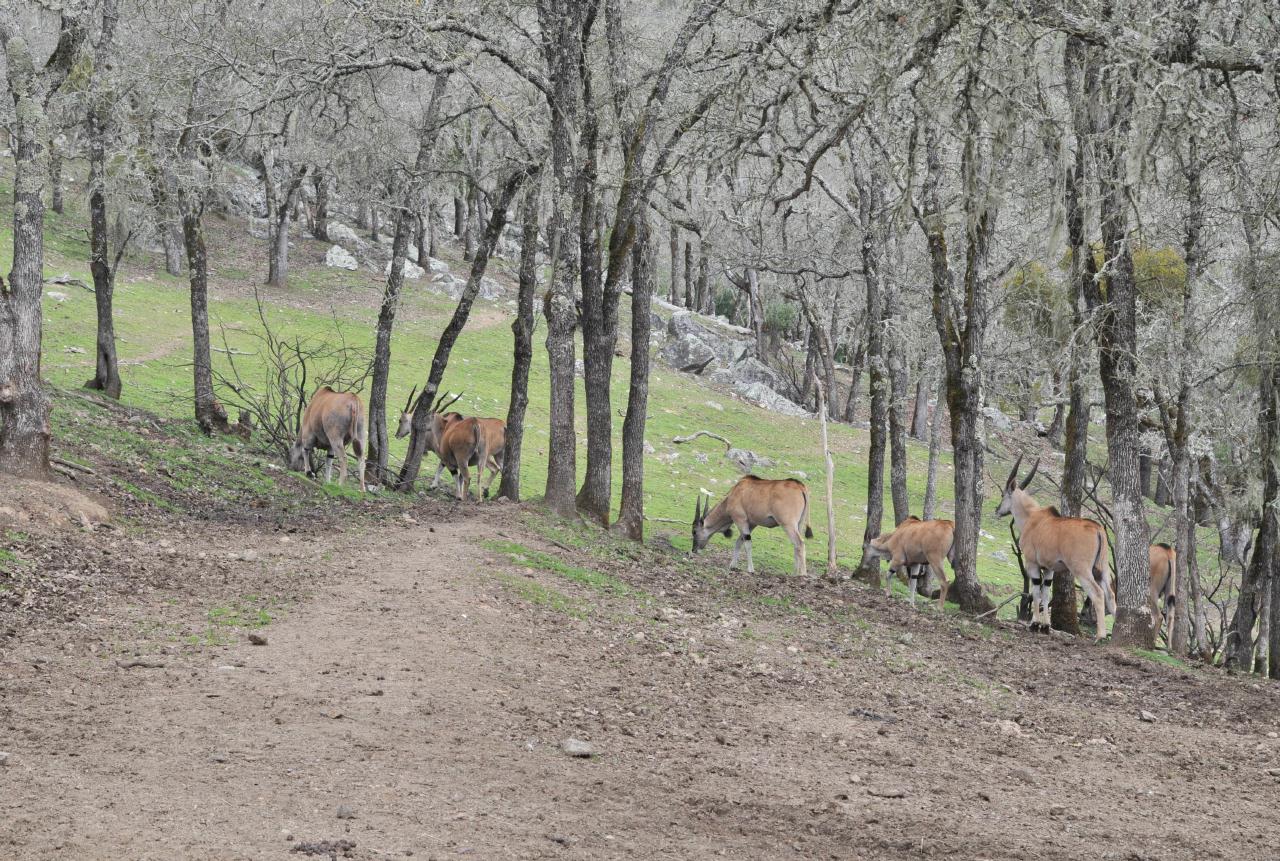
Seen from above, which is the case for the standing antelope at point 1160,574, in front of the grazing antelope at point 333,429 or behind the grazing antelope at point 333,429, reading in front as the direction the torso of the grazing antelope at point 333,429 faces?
behind

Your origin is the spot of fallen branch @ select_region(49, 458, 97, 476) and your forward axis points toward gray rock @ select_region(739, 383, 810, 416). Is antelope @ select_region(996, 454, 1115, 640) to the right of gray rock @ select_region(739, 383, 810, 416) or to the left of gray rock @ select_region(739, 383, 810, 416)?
right

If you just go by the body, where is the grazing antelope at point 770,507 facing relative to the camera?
to the viewer's left

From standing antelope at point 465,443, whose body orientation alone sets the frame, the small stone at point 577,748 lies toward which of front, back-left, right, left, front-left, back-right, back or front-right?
back-left

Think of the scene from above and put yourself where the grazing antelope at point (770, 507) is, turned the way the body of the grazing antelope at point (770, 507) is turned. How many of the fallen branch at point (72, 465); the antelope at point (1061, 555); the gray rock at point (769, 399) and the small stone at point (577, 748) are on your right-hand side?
1

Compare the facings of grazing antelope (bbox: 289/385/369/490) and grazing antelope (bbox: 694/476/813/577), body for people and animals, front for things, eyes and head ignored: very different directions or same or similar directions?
same or similar directions

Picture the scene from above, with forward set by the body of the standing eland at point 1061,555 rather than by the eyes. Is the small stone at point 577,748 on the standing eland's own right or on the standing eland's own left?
on the standing eland's own left

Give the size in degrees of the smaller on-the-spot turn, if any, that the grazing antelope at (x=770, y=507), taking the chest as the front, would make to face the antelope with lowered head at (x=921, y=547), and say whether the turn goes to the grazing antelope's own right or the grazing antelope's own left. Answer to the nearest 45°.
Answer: approximately 135° to the grazing antelope's own left

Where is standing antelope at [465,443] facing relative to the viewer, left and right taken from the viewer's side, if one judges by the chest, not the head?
facing away from the viewer and to the left of the viewer

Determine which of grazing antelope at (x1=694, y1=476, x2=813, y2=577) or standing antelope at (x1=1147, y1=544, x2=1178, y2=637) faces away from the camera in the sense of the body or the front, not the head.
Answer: standing antelope at (x1=1147, y1=544, x2=1178, y2=637)

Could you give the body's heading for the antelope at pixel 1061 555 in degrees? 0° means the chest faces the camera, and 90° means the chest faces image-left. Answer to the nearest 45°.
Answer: approximately 135°

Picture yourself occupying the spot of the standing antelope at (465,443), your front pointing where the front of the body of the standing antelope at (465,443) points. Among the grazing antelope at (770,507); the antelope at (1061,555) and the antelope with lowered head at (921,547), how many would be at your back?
3
